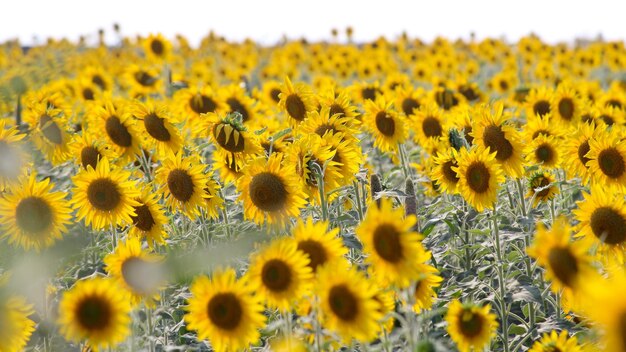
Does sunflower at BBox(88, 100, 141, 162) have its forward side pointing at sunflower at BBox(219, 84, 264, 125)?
no

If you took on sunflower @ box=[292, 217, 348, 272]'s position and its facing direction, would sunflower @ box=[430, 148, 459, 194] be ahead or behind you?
behind

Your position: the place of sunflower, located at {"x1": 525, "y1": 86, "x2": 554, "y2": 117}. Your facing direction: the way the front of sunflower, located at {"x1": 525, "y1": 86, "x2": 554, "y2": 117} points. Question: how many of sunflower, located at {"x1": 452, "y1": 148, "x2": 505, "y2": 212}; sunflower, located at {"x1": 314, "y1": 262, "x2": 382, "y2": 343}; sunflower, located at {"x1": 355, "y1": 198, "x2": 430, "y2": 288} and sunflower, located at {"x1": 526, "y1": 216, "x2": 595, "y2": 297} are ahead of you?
4

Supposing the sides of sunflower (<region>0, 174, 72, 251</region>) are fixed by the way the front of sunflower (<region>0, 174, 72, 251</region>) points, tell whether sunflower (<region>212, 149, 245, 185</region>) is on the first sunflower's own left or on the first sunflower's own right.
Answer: on the first sunflower's own left

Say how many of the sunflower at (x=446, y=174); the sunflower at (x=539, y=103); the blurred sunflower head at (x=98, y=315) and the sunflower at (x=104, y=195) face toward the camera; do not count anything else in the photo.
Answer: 4

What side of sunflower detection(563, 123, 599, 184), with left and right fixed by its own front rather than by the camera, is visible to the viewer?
front

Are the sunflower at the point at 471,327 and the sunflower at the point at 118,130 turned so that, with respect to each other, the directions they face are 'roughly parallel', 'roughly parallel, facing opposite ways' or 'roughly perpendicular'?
roughly parallel

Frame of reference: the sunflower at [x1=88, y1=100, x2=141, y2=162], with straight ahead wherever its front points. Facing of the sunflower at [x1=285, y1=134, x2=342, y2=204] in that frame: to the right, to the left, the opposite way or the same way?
the same way

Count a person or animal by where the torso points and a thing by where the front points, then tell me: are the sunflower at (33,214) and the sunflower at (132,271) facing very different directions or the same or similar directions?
same or similar directions

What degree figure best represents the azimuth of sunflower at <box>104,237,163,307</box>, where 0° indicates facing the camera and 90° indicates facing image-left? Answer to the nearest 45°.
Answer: approximately 0°

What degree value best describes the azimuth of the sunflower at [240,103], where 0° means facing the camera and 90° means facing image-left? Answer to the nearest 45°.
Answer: approximately 45°

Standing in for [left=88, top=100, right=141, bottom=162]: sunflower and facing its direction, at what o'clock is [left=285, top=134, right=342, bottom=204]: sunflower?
[left=285, top=134, right=342, bottom=204]: sunflower is roughly at 9 o'clock from [left=88, top=100, right=141, bottom=162]: sunflower.

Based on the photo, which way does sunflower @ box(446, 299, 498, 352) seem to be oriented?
toward the camera

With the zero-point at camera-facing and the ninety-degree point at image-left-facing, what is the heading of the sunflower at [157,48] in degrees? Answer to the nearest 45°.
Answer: approximately 0°
